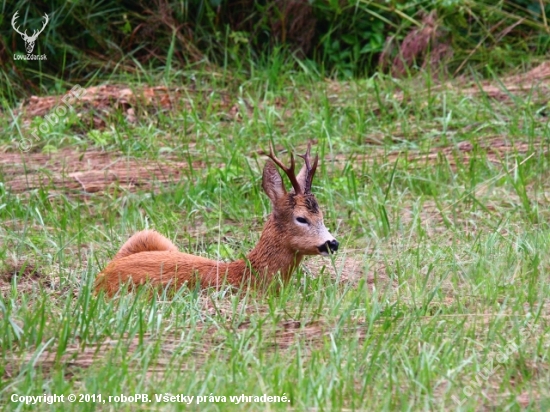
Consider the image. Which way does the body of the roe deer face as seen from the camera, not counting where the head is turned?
to the viewer's right
